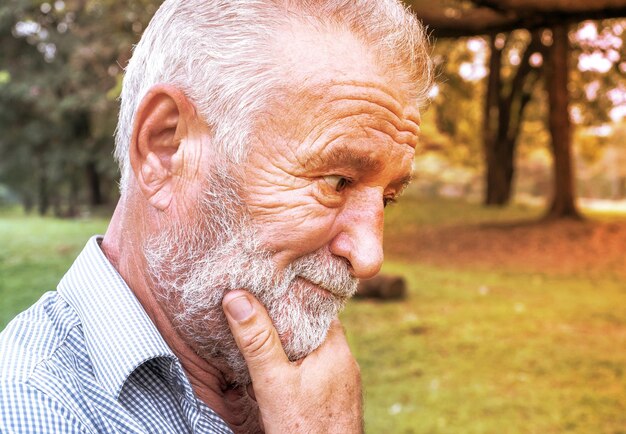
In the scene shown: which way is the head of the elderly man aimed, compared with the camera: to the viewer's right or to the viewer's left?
to the viewer's right

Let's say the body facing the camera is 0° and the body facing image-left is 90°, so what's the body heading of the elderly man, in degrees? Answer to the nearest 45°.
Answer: approximately 315°
